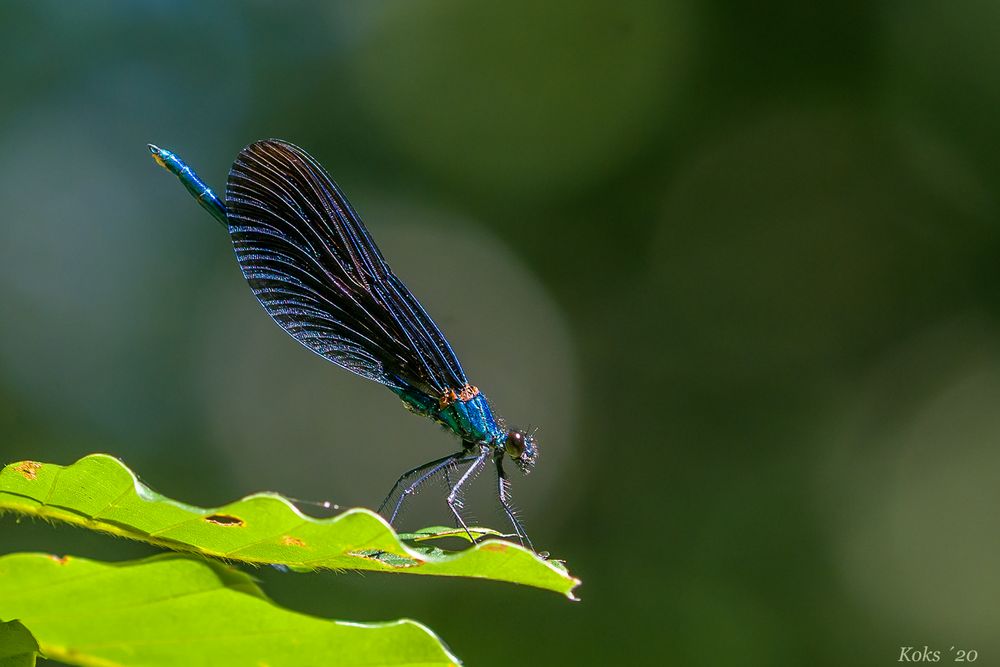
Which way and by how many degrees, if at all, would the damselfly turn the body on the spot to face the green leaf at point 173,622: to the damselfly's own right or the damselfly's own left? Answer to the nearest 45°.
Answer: approximately 90° to the damselfly's own right

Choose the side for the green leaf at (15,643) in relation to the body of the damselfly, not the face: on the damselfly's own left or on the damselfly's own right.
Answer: on the damselfly's own right

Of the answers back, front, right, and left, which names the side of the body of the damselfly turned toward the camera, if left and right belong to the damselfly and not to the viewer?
right
